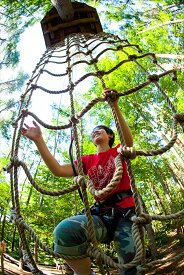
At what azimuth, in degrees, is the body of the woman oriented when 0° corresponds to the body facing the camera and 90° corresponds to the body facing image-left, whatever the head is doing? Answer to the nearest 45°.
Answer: approximately 45°
